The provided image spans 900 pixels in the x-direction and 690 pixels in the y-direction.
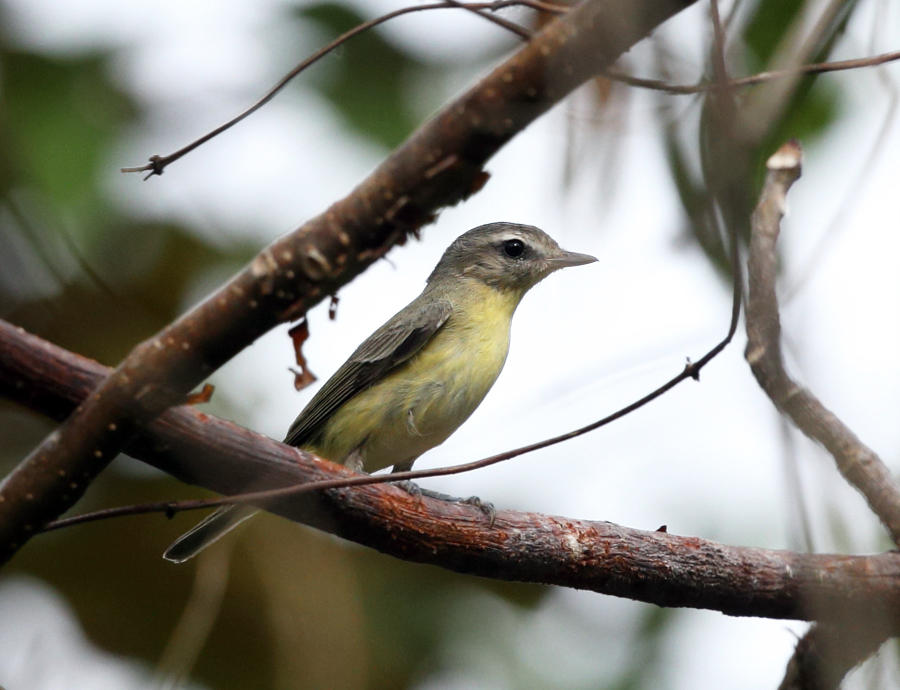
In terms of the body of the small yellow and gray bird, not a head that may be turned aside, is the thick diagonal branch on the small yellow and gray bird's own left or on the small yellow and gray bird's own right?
on the small yellow and gray bird's own right

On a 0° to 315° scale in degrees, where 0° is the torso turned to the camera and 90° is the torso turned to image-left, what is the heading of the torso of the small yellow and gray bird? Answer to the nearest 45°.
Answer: approximately 270°
